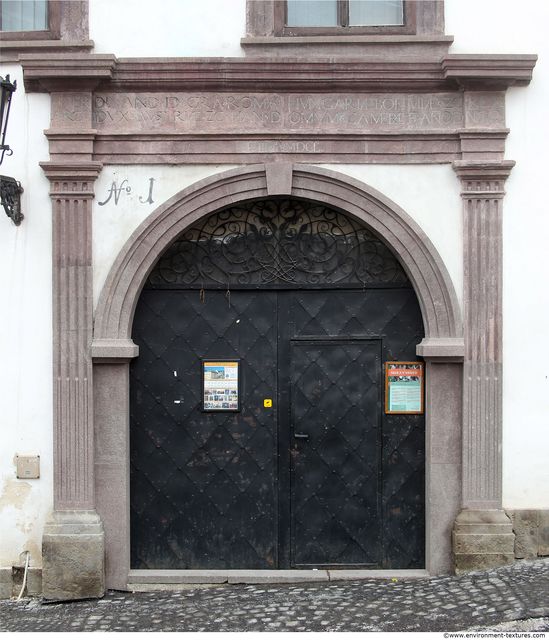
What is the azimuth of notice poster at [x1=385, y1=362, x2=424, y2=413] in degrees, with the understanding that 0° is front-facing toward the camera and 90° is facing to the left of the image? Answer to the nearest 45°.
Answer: approximately 0°

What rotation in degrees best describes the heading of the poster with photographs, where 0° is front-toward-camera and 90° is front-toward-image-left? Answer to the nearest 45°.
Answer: approximately 0°

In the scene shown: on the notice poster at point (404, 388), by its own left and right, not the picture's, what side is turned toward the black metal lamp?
right
